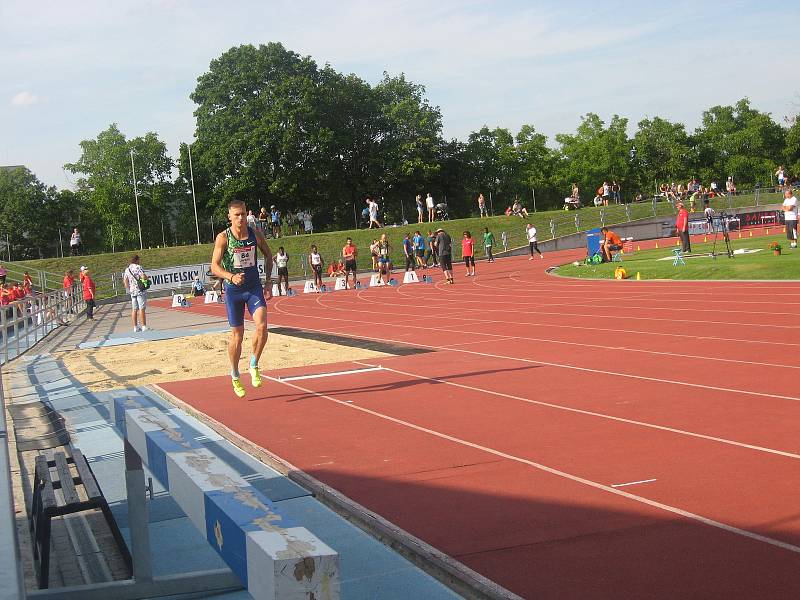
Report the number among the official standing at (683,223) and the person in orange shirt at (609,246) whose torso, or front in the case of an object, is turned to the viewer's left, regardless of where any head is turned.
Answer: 2

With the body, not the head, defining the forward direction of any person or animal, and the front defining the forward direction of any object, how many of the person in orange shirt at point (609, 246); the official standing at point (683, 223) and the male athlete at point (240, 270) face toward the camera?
1

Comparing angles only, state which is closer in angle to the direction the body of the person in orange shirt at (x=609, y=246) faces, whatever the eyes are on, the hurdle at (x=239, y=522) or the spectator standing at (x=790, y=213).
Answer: the hurdle

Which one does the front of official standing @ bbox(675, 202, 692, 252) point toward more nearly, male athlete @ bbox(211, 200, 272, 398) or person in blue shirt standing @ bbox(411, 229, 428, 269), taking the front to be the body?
the person in blue shirt standing

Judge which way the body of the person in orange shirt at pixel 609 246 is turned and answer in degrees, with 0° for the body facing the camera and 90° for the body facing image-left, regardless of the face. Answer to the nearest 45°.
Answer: approximately 90°

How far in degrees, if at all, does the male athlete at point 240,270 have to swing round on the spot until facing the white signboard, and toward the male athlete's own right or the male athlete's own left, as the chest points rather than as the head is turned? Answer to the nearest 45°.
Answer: approximately 180°

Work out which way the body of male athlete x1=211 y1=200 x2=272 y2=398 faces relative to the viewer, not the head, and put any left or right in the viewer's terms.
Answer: facing the viewer

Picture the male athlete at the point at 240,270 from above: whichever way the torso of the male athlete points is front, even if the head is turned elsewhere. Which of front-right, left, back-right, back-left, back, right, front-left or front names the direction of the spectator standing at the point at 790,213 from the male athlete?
back-left

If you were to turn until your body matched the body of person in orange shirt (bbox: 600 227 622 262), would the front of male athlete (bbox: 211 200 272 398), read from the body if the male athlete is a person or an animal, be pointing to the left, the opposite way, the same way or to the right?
to the left

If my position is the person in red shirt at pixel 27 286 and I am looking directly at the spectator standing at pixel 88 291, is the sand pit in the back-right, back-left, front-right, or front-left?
front-right

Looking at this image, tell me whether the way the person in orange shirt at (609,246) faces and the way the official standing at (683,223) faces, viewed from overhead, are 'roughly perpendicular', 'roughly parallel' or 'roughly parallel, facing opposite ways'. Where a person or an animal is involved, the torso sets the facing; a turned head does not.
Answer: roughly parallel

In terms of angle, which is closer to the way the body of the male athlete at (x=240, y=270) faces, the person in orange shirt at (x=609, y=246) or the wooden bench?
the wooden bench

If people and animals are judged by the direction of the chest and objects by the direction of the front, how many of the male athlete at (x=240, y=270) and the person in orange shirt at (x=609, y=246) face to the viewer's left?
1

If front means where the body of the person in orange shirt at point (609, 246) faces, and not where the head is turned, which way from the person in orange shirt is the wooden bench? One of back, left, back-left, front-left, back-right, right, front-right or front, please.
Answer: left

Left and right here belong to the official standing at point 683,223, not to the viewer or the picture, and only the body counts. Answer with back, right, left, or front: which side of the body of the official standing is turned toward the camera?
left
